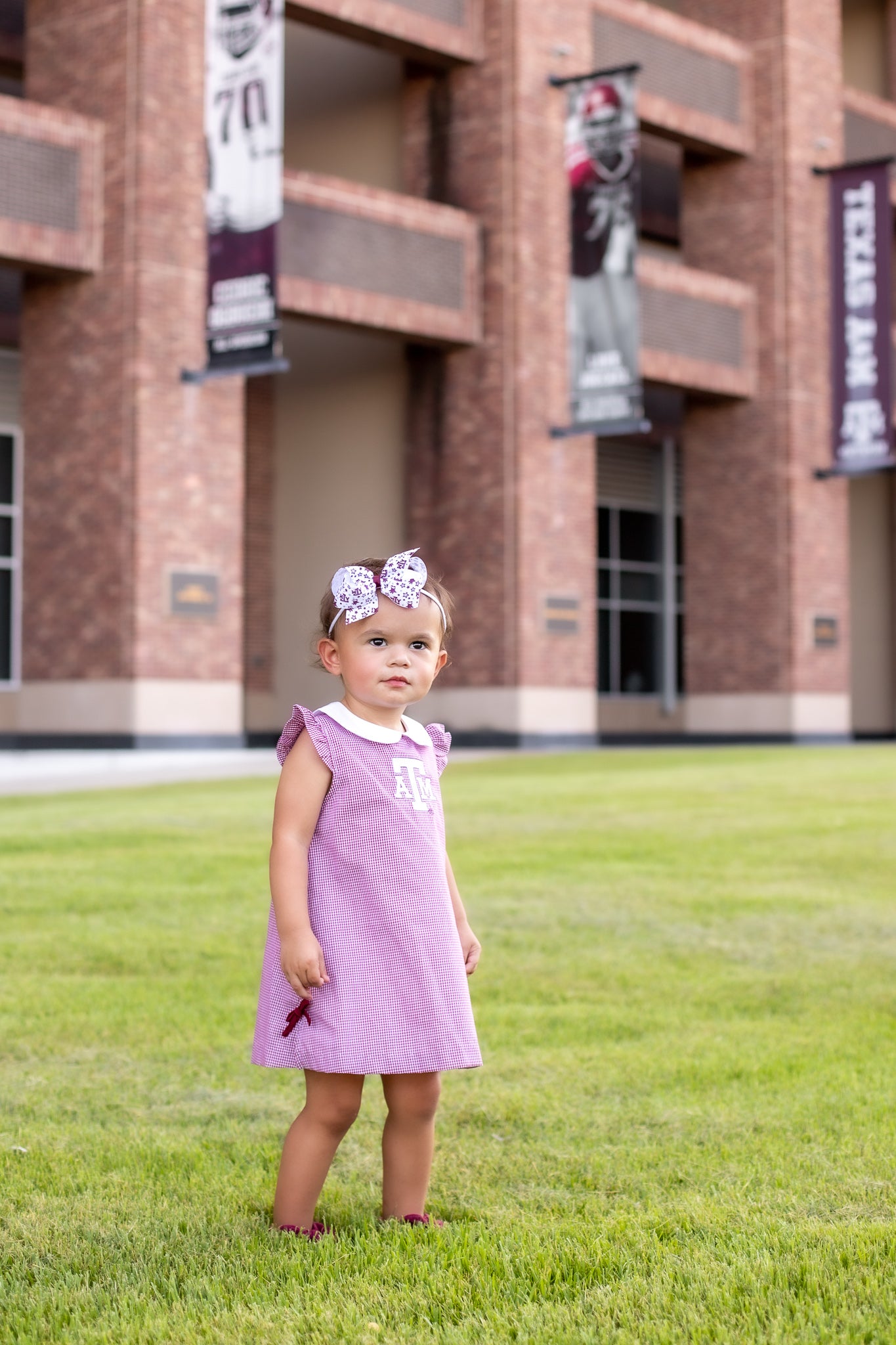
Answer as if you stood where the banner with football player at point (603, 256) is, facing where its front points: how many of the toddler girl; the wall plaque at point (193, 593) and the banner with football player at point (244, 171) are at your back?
0

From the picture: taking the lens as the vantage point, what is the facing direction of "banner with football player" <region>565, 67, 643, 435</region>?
facing the viewer and to the left of the viewer

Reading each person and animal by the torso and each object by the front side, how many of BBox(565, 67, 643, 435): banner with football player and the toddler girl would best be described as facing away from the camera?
0

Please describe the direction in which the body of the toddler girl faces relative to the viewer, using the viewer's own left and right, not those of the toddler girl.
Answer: facing the viewer and to the right of the viewer

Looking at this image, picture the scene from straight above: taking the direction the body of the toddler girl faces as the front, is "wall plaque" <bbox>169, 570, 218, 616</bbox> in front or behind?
behind

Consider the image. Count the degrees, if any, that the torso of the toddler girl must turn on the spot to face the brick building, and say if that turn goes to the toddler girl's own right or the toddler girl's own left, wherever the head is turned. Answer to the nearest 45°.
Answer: approximately 135° to the toddler girl's own left

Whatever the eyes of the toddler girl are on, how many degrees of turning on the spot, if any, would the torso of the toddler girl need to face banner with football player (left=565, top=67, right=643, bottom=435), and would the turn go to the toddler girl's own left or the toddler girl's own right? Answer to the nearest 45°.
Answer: approximately 135° to the toddler girl's own left

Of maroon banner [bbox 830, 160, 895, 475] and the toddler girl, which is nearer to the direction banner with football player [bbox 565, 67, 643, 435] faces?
the toddler girl

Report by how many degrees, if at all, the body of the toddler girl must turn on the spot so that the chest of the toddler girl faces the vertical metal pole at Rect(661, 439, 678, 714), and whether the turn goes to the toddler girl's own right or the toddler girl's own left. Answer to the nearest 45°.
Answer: approximately 135° to the toddler girl's own left

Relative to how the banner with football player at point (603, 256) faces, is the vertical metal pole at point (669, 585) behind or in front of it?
behind
